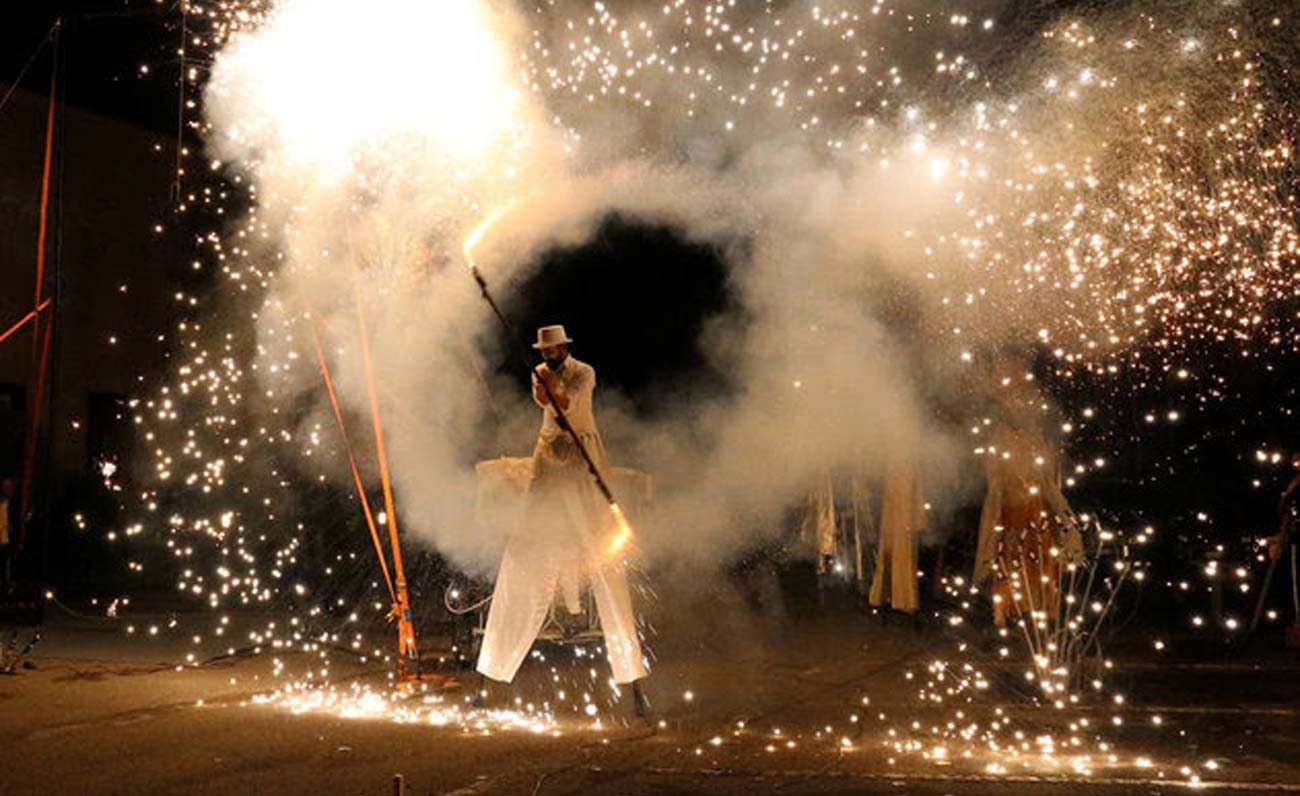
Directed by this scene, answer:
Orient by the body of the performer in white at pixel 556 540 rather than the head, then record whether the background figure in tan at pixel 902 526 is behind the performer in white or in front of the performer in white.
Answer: behind

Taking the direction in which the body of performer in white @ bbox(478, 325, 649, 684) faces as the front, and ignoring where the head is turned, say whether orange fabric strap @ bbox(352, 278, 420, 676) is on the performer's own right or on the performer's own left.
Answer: on the performer's own right

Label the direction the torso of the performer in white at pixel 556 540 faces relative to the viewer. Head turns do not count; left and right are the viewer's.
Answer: facing the viewer and to the left of the viewer

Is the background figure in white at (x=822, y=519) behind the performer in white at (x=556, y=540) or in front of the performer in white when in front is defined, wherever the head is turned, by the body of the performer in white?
behind
